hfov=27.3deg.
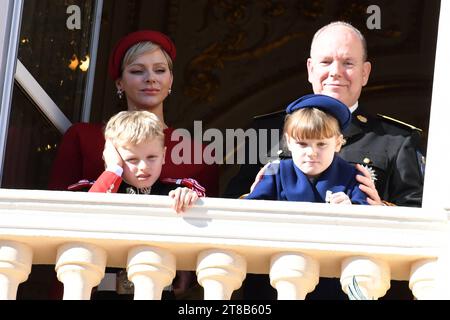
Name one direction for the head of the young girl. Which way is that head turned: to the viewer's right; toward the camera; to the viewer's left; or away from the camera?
toward the camera

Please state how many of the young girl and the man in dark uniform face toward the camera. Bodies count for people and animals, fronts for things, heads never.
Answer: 2

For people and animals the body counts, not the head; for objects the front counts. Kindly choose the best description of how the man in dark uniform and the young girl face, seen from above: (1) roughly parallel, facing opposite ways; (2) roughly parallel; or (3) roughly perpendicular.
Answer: roughly parallel

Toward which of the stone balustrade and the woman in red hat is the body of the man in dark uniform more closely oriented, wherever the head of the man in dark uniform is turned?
the stone balustrade

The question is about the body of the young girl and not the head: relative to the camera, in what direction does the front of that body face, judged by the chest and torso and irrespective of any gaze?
toward the camera

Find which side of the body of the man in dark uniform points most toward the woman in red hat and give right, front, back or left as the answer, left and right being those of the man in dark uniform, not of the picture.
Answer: right

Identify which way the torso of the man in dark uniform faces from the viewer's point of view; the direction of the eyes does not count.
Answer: toward the camera

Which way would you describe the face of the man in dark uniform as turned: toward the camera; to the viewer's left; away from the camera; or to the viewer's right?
toward the camera
